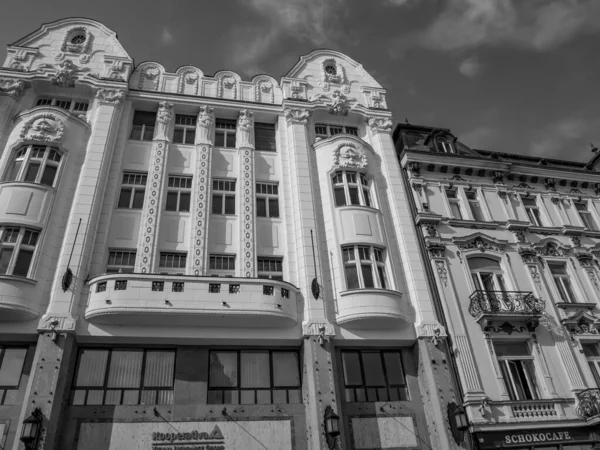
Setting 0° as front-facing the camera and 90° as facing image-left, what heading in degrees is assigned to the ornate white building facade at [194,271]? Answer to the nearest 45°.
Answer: approximately 0°

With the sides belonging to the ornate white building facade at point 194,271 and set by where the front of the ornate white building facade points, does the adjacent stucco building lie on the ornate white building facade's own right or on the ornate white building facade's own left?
on the ornate white building facade's own left
